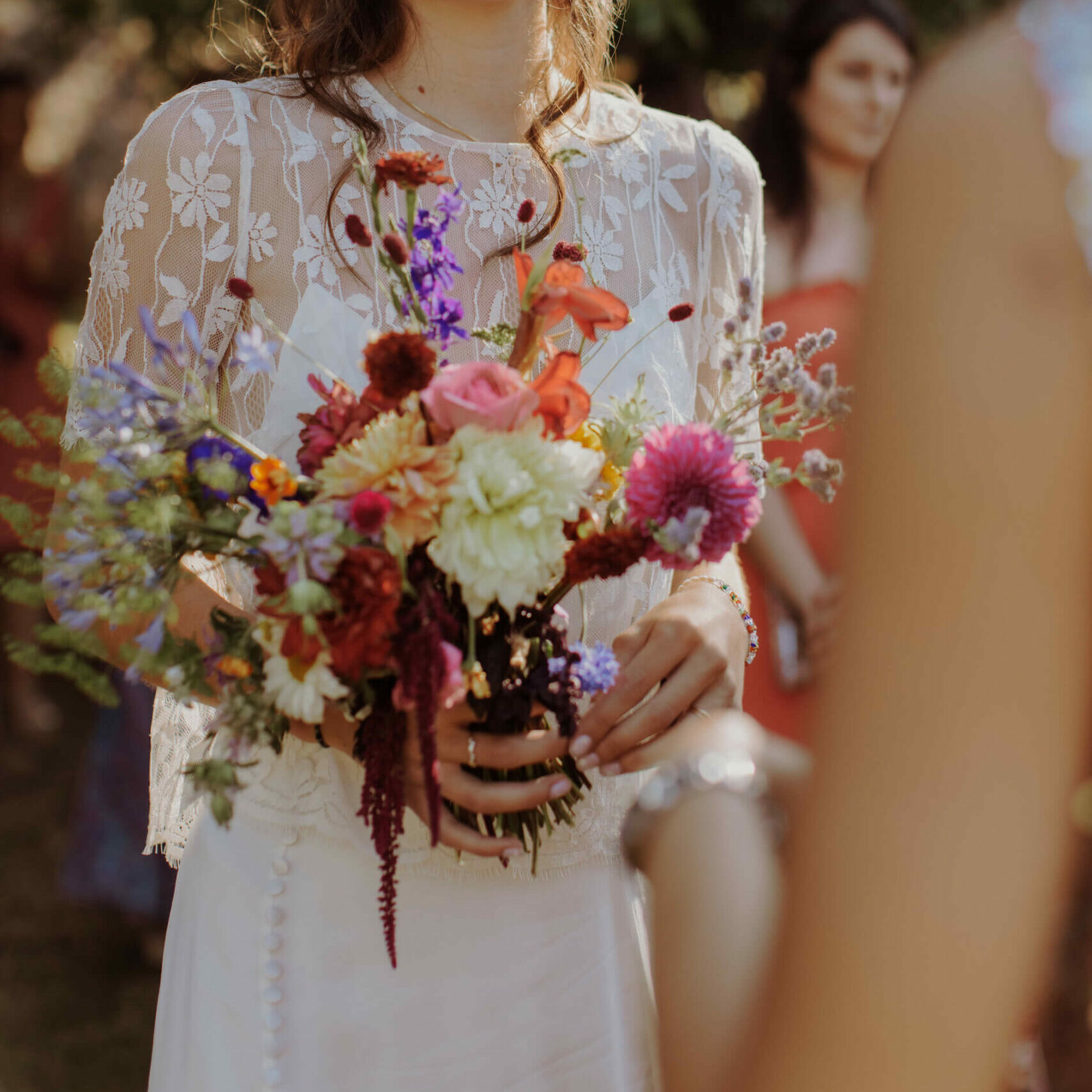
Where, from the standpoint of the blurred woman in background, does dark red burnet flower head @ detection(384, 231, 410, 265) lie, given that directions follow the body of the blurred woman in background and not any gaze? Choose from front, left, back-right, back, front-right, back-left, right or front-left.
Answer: front-right

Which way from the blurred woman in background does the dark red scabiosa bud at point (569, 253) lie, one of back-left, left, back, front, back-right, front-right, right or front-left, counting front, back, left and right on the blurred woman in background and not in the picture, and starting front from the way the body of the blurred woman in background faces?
front-right

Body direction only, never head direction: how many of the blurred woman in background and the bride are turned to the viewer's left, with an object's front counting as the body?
0
